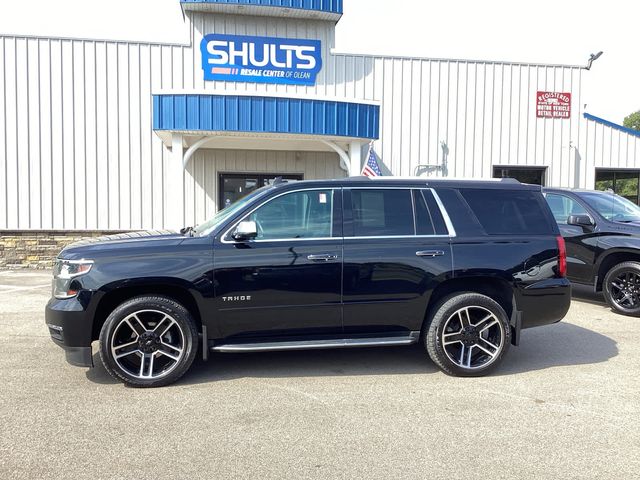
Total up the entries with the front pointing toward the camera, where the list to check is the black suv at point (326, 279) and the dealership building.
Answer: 1

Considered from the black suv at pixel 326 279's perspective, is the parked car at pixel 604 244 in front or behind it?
behind

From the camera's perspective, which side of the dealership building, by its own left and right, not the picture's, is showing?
front

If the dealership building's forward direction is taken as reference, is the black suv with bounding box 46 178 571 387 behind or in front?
in front

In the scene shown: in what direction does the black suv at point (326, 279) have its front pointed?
to the viewer's left

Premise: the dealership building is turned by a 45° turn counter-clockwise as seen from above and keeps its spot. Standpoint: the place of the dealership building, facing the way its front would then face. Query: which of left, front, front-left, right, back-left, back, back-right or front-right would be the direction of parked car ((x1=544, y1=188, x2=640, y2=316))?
front

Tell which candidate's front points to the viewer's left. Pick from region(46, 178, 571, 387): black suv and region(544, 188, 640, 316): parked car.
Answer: the black suv

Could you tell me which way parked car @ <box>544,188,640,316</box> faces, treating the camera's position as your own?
facing the viewer and to the right of the viewer

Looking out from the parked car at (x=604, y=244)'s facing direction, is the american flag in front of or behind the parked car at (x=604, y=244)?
behind

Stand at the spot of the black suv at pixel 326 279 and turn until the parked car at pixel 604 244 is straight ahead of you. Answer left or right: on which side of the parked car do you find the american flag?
left

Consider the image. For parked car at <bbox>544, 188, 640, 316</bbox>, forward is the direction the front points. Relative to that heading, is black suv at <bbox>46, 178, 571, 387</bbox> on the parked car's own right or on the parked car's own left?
on the parked car's own right

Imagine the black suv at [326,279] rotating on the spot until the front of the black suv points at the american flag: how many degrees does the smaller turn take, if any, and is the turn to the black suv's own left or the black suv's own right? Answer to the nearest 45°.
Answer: approximately 90° to the black suv's own right
